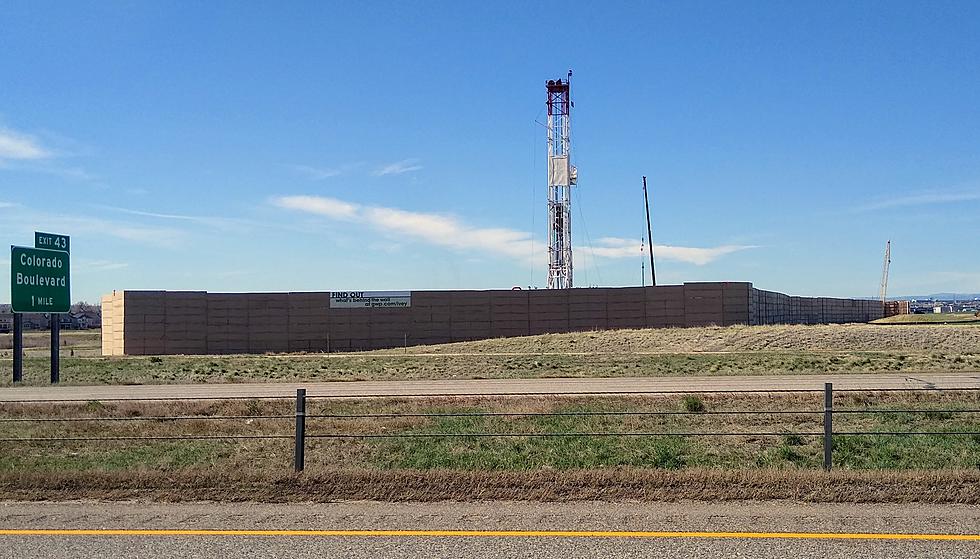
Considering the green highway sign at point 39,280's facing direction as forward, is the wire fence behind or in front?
in front

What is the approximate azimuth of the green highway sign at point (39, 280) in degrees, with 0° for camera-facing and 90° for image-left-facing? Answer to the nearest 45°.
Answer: approximately 315°
